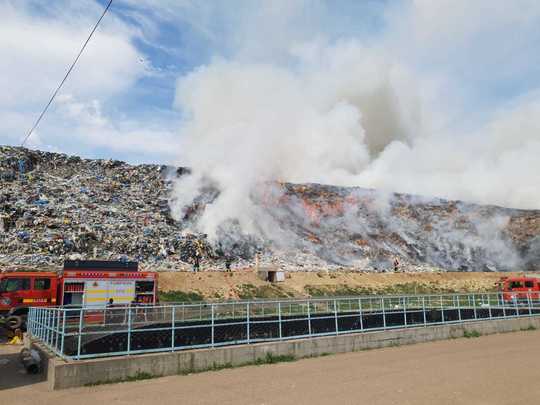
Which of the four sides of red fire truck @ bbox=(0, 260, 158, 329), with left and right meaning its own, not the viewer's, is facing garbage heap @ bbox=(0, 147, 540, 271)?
right

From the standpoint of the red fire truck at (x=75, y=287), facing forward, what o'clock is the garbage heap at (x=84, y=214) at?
The garbage heap is roughly at 3 o'clock from the red fire truck.

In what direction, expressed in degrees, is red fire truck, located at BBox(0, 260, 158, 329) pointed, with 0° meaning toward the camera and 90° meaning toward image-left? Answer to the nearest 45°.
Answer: approximately 90°

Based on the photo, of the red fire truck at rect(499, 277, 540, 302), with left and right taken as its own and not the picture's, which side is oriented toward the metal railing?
left

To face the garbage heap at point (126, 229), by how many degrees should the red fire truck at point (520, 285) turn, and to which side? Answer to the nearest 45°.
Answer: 0° — it already faces it

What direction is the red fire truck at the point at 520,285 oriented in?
to the viewer's left

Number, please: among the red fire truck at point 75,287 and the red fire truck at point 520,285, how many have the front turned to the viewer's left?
2
